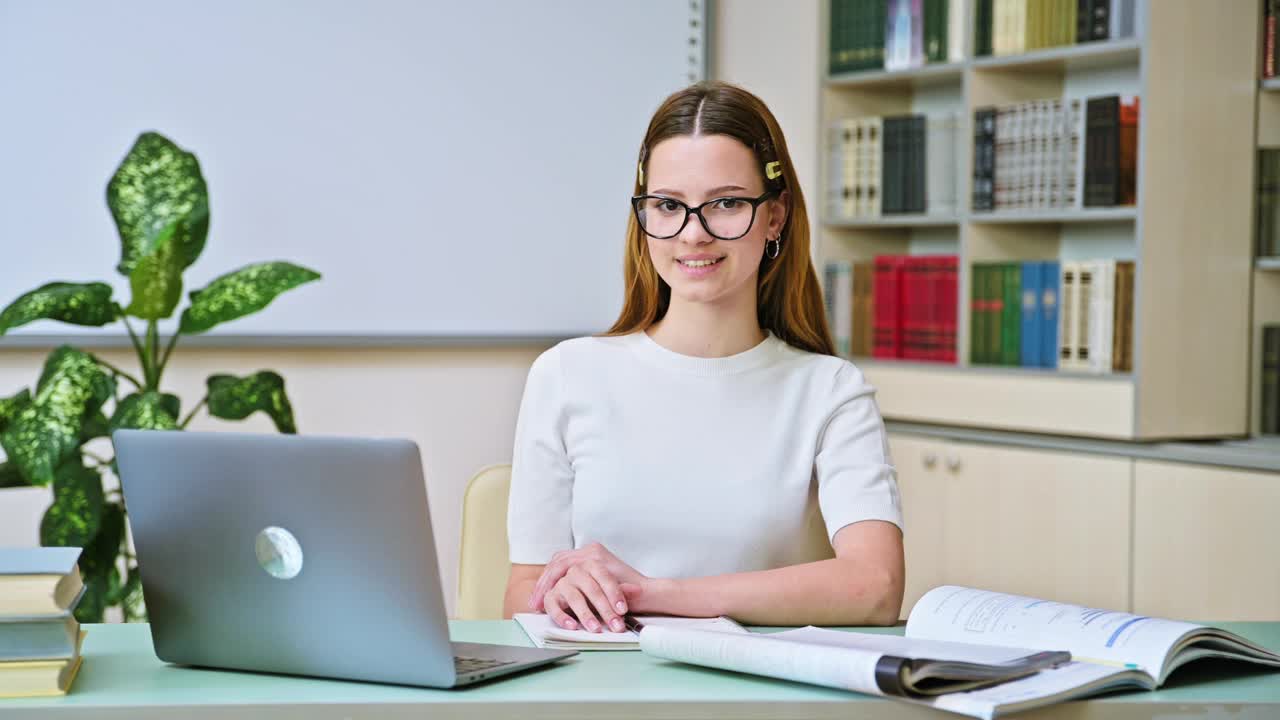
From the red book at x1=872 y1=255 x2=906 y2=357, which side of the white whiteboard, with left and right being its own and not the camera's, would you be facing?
left

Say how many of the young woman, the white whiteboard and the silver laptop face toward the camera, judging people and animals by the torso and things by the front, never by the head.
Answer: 2

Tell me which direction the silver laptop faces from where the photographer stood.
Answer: facing away from the viewer and to the right of the viewer

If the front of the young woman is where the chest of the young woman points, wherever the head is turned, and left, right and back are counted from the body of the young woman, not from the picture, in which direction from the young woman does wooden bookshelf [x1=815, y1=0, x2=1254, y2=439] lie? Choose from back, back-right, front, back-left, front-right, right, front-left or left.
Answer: back-left

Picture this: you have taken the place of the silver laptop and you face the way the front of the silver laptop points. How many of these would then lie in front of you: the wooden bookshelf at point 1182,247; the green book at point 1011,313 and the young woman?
3

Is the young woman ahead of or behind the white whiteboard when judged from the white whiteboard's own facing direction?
ahead

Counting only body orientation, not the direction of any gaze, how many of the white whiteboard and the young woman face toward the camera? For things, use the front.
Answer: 2

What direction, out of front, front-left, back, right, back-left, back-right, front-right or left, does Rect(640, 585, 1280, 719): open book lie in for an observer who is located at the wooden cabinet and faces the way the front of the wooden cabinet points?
front-left

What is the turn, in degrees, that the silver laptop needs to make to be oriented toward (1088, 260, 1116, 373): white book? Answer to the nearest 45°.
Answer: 0° — it already faces it
